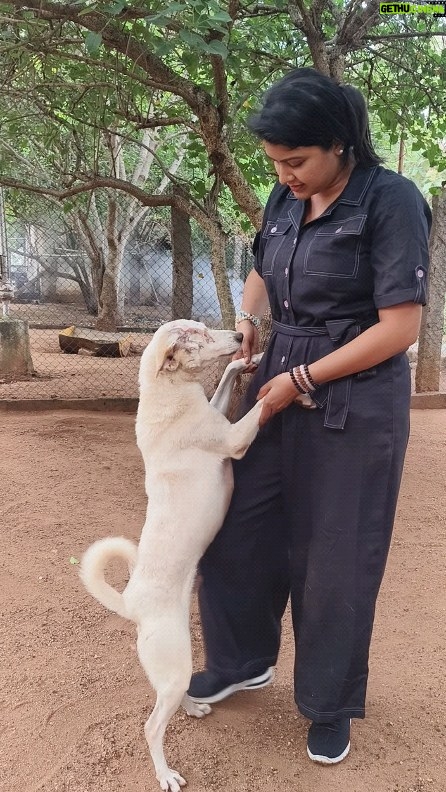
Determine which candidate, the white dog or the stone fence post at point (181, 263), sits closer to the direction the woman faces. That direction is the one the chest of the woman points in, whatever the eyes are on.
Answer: the white dog

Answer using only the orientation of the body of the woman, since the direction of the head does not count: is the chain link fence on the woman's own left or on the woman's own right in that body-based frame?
on the woman's own right

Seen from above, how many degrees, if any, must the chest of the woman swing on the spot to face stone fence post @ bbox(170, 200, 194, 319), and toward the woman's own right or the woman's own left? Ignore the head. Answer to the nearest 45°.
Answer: approximately 135° to the woman's own right

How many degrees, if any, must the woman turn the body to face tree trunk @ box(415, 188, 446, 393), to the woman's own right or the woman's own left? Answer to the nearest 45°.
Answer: approximately 135° to the woman's own right

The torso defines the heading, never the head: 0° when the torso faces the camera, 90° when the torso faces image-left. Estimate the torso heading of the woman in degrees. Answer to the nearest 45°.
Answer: approximately 45°

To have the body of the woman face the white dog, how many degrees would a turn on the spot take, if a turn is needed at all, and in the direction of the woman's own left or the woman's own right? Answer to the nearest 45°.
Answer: approximately 45° to the woman's own right

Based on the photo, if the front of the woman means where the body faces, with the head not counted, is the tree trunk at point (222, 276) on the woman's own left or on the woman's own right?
on the woman's own right
